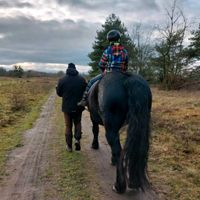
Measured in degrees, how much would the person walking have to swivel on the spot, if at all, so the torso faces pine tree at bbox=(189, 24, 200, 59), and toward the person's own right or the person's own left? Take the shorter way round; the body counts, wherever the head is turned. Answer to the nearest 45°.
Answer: approximately 45° to the person's own right

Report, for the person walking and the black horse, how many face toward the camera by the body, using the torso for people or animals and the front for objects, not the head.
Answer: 0

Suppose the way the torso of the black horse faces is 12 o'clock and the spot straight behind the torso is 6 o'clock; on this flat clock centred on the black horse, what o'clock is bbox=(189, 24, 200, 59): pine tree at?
The pine tree is roughly at 2 o'clock from the black horse.

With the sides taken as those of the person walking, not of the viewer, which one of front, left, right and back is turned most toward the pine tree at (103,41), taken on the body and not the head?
front

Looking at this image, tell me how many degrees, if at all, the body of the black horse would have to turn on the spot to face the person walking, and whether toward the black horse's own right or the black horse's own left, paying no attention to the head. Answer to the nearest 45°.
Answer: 0° — it already faces them

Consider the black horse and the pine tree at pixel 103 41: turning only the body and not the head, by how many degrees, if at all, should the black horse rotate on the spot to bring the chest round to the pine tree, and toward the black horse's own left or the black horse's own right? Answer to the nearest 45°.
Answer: approximately 45° to the black horse's own right

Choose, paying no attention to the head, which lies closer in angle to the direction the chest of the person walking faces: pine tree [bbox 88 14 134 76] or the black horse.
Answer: the pine tree

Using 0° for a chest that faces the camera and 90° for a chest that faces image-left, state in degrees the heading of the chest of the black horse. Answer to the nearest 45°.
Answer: approximately 135°

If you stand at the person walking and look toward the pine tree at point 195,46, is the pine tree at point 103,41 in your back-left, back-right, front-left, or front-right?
front-left

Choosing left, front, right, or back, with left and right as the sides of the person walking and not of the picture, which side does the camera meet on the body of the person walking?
back
